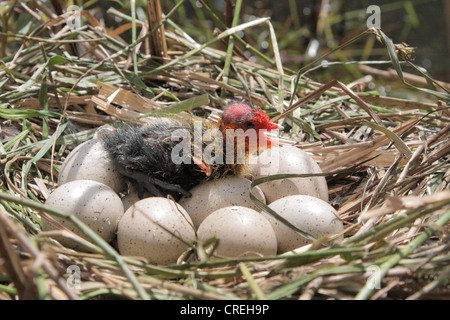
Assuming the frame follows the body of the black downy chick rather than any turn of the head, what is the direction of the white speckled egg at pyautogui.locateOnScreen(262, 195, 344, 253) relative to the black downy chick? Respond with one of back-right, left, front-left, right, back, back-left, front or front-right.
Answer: front-right

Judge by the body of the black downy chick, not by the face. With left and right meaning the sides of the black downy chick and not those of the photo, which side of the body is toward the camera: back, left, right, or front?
right

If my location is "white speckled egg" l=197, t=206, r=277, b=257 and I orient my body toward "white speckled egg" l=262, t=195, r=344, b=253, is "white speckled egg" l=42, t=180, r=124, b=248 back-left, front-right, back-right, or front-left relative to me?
back-left
